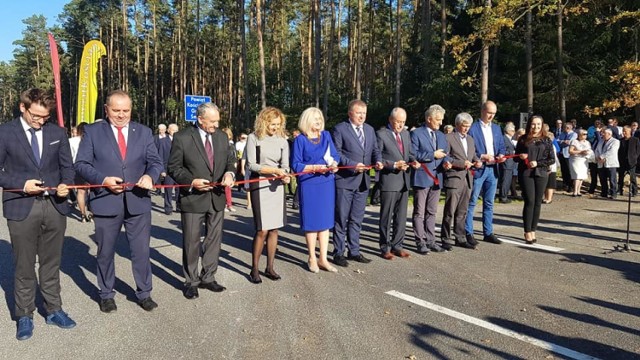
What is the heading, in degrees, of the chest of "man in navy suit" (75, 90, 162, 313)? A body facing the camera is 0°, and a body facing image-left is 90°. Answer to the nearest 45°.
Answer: approximately 0°

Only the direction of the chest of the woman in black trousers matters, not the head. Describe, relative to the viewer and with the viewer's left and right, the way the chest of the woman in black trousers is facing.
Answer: facing the viewer

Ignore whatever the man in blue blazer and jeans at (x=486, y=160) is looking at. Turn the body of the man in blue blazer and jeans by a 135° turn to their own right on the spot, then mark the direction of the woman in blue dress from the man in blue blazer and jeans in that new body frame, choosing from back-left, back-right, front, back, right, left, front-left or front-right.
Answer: front-left

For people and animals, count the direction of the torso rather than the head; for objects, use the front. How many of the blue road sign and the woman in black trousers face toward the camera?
2

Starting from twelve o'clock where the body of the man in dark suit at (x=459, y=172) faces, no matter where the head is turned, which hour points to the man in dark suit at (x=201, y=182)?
the man in dark suit at (x=201, y=182) is roughly at 3 o'clock from the man in dark suit at (x=459, y=172).

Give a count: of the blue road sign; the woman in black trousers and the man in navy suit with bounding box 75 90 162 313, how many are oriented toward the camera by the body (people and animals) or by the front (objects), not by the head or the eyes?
3

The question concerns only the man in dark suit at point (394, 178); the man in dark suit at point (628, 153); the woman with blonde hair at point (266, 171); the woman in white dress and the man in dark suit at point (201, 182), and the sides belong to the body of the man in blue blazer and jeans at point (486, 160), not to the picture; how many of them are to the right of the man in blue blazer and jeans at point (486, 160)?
3

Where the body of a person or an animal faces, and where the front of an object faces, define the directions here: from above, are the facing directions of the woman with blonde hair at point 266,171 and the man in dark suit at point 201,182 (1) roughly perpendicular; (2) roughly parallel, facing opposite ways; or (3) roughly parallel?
roughly parallel

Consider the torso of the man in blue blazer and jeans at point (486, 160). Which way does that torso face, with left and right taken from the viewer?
facing the viewer and to the right of the viewer

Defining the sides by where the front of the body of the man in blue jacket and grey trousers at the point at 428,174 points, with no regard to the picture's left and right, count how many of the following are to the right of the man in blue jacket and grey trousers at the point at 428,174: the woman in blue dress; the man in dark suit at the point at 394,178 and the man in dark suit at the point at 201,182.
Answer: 3

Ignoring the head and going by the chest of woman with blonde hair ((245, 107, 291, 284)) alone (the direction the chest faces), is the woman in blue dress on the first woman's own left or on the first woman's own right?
on the first woman's own left

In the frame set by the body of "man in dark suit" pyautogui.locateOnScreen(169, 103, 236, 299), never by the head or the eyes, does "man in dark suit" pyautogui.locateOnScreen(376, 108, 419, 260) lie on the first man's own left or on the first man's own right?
on the first man's own left

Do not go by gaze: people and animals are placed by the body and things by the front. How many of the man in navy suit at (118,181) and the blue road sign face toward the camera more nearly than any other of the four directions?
2
